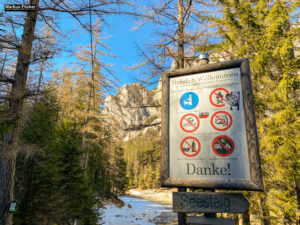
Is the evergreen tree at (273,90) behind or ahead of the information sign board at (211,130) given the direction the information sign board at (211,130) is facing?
behind

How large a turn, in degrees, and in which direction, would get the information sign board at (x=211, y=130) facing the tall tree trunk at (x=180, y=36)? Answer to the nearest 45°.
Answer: approximately 180°

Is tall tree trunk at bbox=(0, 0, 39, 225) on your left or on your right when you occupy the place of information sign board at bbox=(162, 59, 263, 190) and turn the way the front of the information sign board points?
on your right

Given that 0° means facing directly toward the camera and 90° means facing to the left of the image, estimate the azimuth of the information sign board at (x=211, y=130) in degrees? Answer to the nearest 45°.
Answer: approximately 0°

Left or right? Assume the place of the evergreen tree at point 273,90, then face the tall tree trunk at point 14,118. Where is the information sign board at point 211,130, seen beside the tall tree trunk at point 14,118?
left

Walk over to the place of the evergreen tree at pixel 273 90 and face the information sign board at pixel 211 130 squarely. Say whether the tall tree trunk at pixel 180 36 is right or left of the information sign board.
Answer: right
